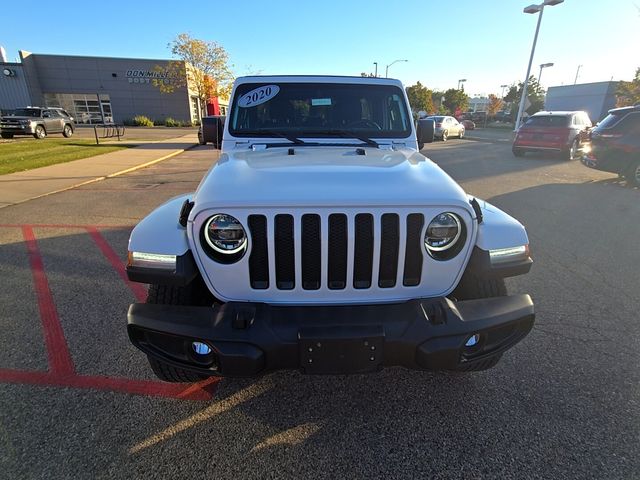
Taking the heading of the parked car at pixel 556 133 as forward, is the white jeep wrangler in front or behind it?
behind

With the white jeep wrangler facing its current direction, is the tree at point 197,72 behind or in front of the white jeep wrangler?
behind

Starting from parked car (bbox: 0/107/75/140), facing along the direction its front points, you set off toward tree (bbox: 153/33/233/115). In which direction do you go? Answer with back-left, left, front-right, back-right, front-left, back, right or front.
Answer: back

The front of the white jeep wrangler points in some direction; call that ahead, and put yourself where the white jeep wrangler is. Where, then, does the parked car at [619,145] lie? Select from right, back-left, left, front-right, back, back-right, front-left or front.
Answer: back-left

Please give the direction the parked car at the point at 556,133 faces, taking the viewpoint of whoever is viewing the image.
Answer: facing away from the viewer and to the right of the viewer

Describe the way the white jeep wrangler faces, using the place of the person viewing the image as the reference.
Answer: facing the viewer
